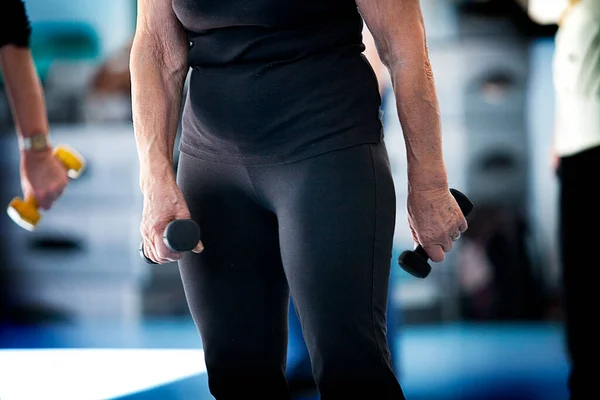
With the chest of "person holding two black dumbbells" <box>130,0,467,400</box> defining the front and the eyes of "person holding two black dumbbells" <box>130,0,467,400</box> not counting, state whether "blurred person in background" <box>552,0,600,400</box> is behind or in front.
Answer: behind

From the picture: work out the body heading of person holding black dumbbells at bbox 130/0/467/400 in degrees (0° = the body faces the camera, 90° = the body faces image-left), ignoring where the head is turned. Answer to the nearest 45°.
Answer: approximately 45°

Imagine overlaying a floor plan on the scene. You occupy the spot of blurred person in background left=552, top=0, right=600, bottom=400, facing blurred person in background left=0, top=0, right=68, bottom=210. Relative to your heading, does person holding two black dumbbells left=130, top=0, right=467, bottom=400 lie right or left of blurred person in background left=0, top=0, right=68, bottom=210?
left

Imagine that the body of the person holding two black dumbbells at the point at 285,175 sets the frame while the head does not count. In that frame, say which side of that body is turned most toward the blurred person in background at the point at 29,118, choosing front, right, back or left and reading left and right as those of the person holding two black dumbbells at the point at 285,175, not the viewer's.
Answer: right

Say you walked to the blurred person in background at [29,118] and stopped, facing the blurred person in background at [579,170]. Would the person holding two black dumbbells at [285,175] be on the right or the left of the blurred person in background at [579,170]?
right
